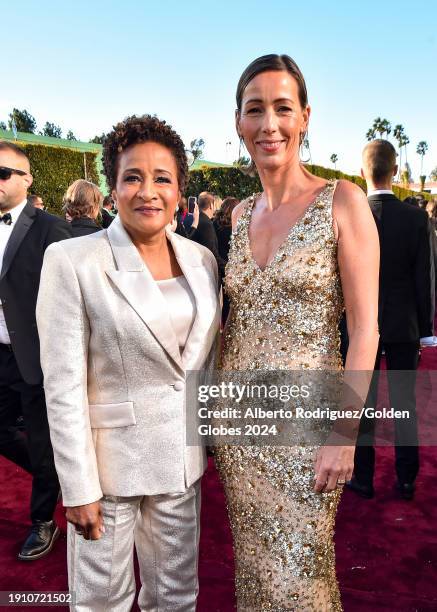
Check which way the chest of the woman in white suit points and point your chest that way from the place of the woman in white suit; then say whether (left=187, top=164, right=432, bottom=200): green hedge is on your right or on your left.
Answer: on your left

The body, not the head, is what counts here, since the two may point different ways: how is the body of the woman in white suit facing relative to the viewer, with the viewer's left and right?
facing the viewer and to the right of the viewer

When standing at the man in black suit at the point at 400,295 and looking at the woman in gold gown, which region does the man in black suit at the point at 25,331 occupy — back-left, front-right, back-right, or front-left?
front-right

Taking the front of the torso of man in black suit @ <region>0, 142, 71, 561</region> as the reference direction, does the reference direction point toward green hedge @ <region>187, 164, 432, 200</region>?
no

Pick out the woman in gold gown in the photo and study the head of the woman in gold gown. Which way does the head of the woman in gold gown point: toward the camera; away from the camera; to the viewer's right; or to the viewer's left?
toward the camera

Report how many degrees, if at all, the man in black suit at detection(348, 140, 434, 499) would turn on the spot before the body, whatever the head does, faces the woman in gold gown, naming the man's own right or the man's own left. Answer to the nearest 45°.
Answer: approximately 180°

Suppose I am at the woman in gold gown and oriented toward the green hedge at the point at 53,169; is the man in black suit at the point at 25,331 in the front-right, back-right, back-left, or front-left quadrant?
front-left

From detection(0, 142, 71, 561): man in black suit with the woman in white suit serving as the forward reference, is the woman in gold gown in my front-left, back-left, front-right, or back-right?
front-left

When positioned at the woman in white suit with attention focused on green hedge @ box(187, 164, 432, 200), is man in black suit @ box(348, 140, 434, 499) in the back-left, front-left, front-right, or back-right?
front-right

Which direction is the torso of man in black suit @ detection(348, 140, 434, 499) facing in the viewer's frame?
away from the camera

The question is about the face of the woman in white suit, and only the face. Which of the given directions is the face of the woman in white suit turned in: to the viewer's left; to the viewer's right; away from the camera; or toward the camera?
toward the camera

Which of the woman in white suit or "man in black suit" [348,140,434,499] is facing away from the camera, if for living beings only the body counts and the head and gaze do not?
the man in black suit

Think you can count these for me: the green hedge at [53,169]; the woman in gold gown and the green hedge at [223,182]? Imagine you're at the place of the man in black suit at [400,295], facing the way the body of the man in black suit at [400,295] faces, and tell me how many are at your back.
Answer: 1

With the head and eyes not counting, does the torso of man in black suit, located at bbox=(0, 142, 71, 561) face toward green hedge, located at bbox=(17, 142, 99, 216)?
no
